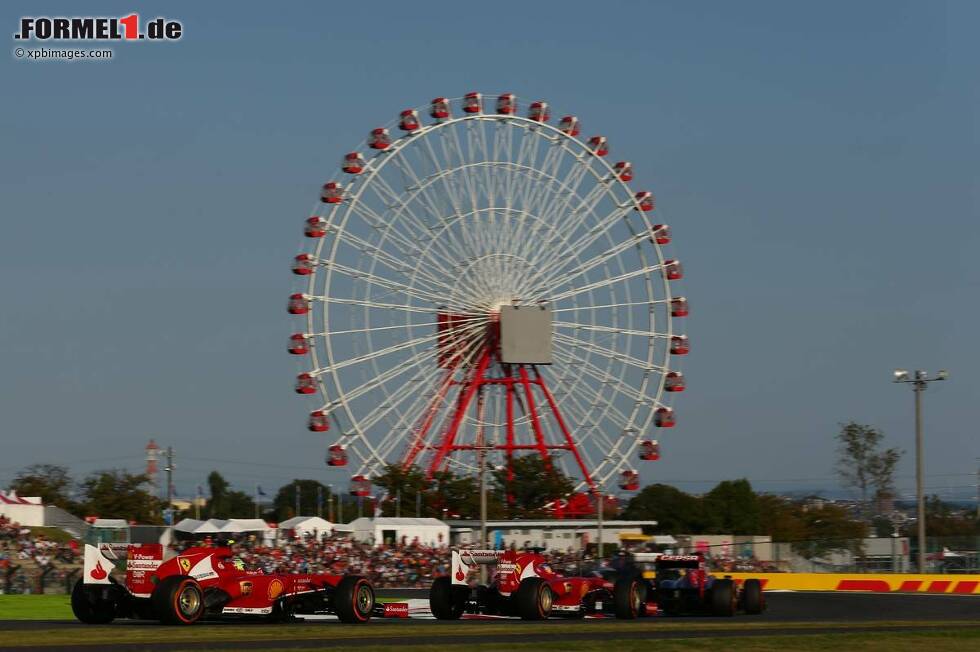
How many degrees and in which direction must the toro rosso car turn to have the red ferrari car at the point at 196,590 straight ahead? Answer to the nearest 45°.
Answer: approximately 180°

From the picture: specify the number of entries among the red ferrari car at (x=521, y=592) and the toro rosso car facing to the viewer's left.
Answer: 0

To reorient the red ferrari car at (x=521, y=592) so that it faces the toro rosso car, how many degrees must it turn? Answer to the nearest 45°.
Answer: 0° — it already faces it

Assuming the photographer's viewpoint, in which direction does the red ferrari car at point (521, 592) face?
facing away from the viewer and to the right of the viewer

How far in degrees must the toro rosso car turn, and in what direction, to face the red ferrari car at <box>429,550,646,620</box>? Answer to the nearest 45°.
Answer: approximately 180°

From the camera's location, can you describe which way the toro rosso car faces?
facing away from the viewer and to the right of the viewer

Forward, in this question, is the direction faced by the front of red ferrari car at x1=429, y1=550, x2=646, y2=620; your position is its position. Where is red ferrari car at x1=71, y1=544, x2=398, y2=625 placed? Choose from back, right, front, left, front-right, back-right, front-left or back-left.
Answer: back

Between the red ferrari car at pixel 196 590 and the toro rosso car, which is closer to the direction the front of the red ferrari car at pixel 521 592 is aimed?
the toro rosso car
